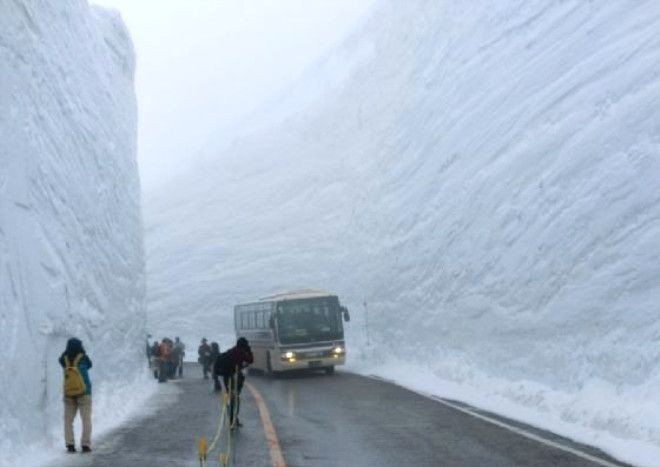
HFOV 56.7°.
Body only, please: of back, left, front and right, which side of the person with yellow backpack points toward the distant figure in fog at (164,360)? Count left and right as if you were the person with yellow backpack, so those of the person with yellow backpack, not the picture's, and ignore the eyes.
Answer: front

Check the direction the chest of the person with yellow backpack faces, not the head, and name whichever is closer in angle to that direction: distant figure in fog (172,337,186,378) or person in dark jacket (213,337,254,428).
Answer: the distant figure in fog

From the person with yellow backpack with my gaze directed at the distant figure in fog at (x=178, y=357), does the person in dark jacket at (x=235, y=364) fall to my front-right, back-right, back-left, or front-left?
front-right

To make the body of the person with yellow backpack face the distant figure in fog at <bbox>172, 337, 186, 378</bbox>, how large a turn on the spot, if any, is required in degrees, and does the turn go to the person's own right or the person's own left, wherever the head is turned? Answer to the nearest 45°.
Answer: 0° — they already face them

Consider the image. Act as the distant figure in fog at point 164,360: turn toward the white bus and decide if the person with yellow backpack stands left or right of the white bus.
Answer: right

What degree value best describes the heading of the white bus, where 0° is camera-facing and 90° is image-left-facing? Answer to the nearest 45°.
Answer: approximately 315°

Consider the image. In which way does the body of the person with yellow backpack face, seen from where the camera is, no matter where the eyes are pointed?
away from the camera

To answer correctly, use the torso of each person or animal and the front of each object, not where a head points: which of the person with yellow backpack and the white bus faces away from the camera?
the person with yellow backpack

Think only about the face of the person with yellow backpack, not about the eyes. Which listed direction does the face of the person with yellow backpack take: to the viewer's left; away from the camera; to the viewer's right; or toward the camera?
away from the camera

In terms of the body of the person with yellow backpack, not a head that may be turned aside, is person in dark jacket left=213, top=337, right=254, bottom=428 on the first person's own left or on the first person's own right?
on the first person's own right

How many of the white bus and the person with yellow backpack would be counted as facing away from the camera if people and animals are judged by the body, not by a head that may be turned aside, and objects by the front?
1

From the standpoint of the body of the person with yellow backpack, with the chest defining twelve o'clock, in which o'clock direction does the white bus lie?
The white bus is roughly at 1 o'clock from the person with yellow backpack.
